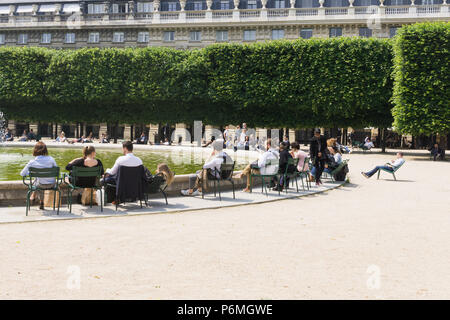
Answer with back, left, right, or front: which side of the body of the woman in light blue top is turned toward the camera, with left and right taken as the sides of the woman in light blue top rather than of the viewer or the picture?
back

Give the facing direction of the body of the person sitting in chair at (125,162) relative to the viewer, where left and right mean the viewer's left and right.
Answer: facing away from the viewer and to the left of the viewer

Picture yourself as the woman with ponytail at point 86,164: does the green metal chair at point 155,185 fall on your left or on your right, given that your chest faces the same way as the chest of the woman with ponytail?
on your right

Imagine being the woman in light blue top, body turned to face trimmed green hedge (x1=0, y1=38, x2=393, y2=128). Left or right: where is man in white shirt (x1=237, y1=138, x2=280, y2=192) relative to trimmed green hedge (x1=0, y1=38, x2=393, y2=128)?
right

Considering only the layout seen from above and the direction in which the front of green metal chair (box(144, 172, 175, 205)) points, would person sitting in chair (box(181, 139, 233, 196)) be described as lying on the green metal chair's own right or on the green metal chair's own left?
on the green metal chair's own right

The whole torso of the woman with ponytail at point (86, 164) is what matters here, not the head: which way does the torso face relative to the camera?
away from the camera

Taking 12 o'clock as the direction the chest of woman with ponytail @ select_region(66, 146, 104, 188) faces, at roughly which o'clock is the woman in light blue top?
The woman in light blue top is roughly at 9 o'clock from the woman with ponytail.

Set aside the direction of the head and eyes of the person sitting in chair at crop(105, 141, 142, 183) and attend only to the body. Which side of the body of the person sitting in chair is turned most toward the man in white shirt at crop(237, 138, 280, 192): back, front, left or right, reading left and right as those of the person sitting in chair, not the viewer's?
right

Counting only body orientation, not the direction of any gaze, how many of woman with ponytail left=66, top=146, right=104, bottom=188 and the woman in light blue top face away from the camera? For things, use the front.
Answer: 2
